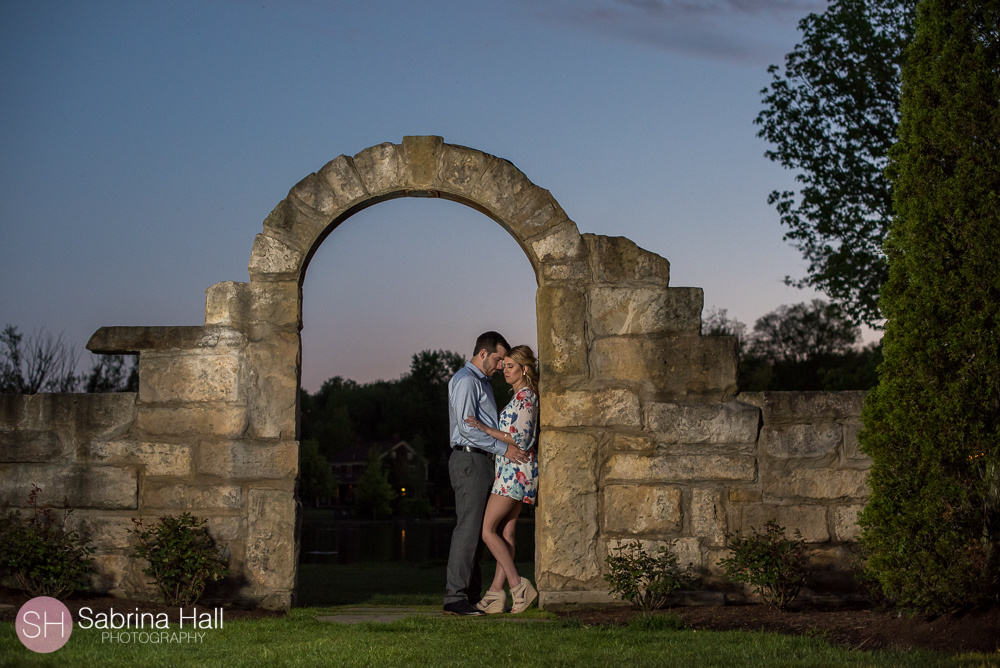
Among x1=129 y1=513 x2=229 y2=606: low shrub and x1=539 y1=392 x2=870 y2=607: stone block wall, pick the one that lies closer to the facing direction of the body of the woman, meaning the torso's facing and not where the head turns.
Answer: the low shrub

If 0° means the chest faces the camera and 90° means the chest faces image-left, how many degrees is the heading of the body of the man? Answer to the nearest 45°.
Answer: approximately 270°

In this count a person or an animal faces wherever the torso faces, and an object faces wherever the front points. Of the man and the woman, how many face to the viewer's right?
1

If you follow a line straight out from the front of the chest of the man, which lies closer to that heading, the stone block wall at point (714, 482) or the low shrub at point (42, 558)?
the stone block wall

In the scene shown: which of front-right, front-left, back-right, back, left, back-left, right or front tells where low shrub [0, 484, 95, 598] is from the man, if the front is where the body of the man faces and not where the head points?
back

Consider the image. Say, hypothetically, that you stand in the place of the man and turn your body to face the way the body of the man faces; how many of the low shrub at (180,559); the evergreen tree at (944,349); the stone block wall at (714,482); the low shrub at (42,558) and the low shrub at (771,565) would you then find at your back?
2

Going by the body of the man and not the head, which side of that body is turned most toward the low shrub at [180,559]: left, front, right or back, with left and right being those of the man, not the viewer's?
back

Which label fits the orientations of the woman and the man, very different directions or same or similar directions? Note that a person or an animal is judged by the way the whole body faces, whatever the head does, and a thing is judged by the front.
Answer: very different directions

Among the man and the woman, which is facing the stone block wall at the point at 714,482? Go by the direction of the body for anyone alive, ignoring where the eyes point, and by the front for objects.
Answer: the man

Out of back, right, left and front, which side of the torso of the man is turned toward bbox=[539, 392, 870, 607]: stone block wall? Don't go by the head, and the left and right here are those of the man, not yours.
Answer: front
